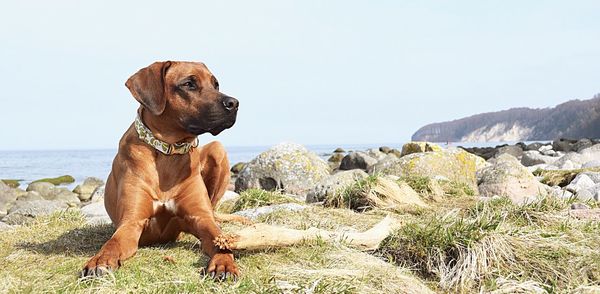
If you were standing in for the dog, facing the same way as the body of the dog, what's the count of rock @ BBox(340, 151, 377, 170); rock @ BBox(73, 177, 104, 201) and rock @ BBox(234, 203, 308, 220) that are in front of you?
0

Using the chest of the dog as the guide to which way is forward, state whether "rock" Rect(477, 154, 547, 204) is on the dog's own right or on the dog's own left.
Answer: on the dog's own left

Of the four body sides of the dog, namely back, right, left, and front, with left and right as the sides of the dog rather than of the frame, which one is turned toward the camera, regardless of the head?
front

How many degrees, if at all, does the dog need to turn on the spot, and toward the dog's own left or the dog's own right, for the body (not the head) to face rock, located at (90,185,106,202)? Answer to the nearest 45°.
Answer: approximately 180°

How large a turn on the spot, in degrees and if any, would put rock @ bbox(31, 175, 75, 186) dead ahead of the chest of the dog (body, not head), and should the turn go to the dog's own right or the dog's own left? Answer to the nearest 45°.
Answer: approximately 180°

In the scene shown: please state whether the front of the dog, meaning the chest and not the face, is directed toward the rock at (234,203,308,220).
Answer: no

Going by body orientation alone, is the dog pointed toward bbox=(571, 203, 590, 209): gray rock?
no

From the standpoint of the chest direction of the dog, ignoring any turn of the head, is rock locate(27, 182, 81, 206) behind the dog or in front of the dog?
behind

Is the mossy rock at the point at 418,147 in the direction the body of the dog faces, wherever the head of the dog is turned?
no

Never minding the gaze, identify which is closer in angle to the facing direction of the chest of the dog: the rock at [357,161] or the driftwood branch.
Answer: the driftwood branch

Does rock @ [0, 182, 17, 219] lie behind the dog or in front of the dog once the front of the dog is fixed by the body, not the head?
behind
